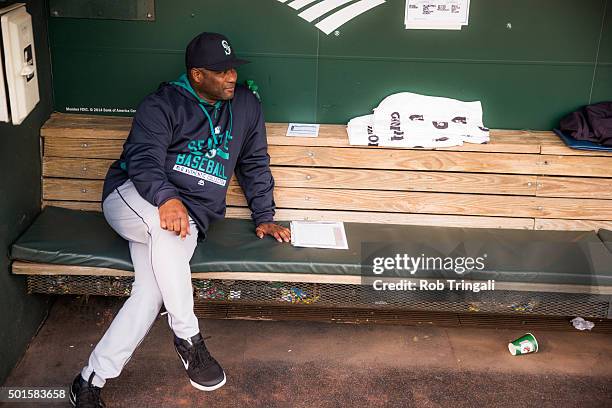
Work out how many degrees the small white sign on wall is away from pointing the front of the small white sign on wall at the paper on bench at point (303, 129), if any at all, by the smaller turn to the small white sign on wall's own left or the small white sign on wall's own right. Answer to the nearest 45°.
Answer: approximately 90° to the small white sign on wall's own right

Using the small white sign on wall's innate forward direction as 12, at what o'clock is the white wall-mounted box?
The white wall-mounted box is roughly at 2 o'clock from the small white sign on wall.

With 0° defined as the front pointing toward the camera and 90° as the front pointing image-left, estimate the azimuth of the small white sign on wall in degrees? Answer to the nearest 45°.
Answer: approximately 0°
